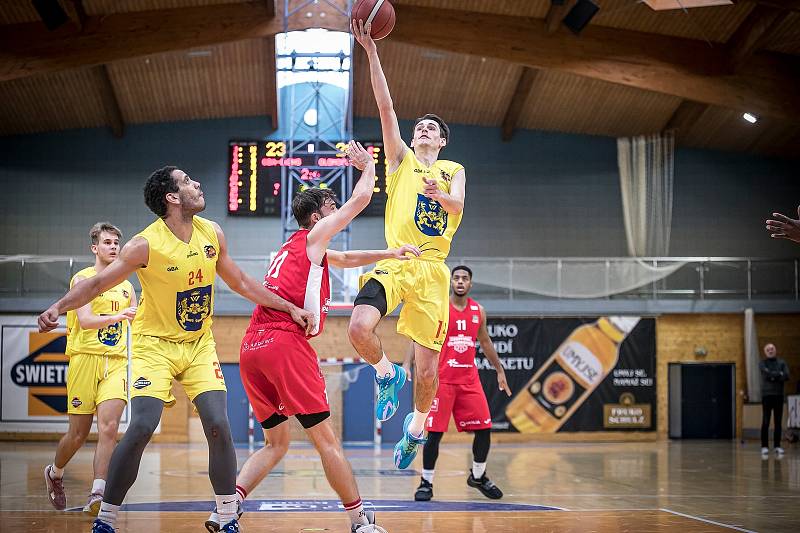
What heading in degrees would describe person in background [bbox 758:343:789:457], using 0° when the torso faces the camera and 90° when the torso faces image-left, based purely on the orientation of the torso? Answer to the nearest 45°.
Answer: approximately 0°

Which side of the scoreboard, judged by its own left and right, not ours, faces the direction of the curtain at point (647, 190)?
left

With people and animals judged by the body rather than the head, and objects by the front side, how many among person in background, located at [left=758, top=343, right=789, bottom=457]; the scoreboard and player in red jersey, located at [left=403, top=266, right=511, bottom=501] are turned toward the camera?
3

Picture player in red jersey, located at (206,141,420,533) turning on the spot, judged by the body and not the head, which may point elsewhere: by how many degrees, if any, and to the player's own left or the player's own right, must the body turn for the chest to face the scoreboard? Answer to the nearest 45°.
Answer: approximately 45° to the player's own left

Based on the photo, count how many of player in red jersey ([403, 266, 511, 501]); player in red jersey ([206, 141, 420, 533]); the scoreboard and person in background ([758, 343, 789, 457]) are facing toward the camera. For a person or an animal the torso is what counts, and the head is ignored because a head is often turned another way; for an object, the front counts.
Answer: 3

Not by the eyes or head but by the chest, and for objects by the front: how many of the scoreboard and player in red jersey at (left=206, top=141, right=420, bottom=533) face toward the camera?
1

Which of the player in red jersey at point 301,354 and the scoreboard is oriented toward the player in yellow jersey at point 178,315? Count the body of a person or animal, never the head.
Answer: the scoreboard

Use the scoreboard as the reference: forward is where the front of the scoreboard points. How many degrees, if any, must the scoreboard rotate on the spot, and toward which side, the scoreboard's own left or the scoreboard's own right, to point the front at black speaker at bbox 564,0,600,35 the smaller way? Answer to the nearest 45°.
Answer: approximately 45° to the scoreboard's own left

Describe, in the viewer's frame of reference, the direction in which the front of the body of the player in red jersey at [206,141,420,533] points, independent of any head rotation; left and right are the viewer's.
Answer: facing away from the viewer and to the right of the viewer

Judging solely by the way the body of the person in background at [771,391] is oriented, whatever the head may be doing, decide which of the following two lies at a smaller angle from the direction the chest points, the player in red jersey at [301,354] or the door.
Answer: the player in red jersey
